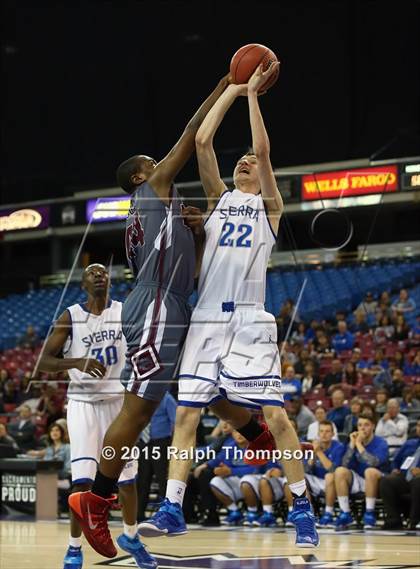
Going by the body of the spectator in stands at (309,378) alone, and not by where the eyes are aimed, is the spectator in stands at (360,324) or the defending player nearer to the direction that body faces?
the defending player

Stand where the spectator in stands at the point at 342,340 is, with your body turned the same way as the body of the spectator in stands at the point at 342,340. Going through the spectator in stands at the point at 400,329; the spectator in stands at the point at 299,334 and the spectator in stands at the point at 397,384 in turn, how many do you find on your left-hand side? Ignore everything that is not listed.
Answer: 2

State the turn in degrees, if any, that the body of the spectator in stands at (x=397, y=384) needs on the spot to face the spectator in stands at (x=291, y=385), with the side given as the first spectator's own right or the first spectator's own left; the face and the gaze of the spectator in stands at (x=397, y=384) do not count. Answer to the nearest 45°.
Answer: approximately 45° to the first spectator's own right

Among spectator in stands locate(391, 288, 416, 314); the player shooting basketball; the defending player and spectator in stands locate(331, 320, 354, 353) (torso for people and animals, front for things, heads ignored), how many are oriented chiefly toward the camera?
3

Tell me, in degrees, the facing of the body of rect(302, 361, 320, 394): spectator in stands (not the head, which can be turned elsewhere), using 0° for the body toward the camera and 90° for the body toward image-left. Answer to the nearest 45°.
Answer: approximately 45°

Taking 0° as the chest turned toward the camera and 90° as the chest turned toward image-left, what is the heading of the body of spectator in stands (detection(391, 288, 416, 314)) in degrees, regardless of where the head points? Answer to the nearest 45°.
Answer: approximately 0°

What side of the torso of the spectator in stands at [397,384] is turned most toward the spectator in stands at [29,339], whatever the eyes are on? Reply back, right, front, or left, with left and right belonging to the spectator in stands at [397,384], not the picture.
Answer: right
